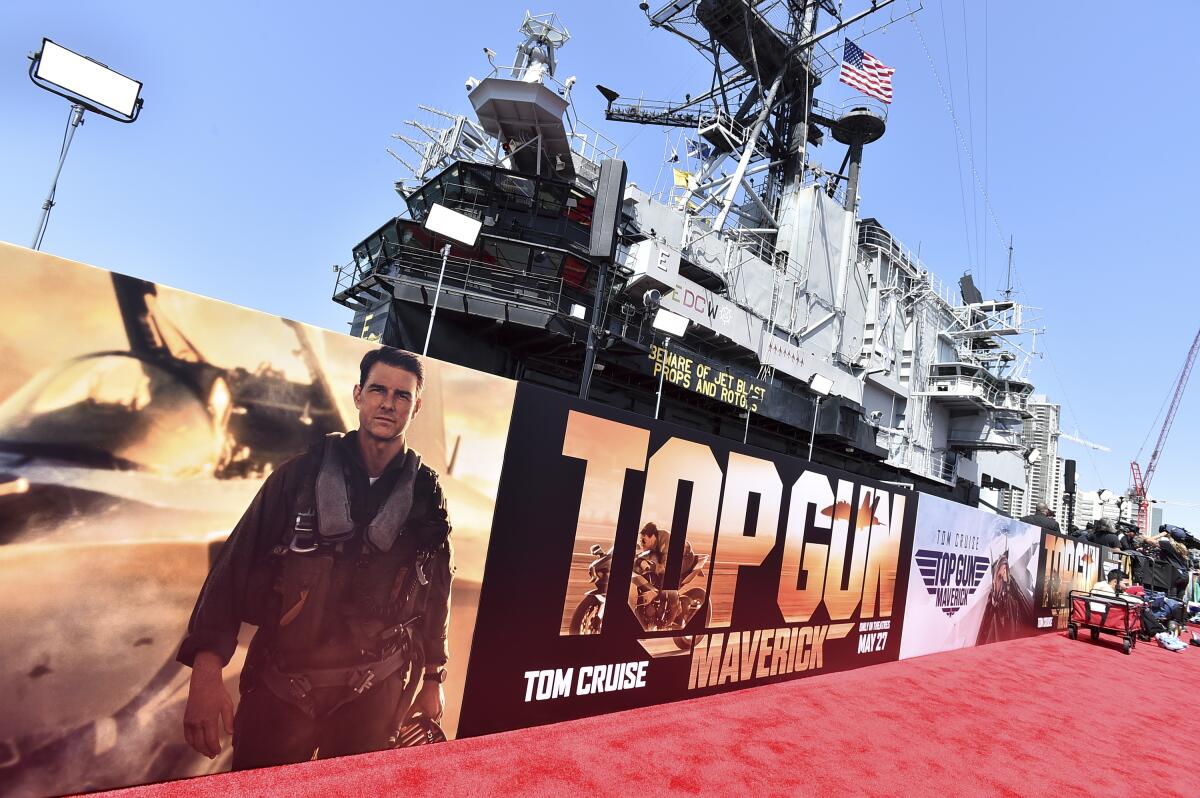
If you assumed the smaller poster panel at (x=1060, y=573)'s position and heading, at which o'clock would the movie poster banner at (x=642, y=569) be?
The movie poster banner is roughly at 2 o'clock from the smaller poster panel.

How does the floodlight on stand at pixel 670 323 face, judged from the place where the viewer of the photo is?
facing the viewer

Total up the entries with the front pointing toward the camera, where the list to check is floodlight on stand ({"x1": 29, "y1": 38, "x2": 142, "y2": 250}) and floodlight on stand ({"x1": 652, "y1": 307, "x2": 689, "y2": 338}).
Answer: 2

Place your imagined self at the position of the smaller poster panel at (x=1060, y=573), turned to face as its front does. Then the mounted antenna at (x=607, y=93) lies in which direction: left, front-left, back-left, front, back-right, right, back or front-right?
back-right

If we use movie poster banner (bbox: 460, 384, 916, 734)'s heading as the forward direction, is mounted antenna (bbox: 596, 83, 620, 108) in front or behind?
behind

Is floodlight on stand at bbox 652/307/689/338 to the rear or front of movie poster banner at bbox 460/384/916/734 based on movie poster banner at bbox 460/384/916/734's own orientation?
to the rear

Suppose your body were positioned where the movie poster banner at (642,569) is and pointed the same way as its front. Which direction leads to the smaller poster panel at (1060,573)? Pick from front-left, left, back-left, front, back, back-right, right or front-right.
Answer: left

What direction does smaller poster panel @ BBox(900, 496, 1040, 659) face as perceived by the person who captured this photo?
facing the viewer and to the right of the viewer

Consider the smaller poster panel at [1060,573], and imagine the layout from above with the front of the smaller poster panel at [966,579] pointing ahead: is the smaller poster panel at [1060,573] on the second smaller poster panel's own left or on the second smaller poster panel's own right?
on the second smaller poster panel's own left

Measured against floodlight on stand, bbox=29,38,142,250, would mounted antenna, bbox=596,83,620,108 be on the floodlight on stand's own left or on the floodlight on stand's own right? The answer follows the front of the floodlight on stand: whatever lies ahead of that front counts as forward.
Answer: on the floodlight on stand's own left

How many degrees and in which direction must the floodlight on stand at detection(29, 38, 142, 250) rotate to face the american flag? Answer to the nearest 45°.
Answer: approximately 90° to its left

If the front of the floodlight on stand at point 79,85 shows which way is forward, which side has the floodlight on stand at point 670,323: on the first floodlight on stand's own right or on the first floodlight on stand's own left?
on the first floodlight on stand's own left

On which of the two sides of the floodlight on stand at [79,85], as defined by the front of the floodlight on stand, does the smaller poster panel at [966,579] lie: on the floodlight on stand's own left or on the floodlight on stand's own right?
on the floodlight on stand's own left
